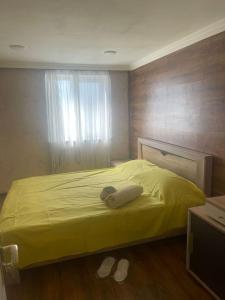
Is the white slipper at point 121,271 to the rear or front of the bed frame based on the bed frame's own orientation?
to the front

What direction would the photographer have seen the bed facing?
facing the viewer and to the left of the viewer

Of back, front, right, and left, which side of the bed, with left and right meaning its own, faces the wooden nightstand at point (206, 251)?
left

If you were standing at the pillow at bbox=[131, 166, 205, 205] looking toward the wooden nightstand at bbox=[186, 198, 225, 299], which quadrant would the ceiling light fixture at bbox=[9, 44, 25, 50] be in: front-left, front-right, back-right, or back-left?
back-right

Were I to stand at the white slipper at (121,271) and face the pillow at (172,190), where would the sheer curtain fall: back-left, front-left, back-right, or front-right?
front-left

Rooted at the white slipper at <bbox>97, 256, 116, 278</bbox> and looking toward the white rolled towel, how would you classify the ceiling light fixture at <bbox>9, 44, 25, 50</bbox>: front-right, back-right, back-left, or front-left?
front-left

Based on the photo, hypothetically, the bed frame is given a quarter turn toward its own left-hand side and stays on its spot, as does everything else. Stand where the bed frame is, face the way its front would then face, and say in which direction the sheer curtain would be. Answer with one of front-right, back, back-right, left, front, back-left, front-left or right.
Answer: back
